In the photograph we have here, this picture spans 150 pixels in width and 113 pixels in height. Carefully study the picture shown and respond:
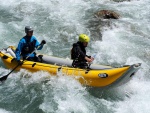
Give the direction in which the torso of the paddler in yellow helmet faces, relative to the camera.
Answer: to the viewer's right

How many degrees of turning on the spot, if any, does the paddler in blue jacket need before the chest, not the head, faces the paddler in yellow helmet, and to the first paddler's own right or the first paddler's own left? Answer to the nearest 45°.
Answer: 0° — they already face them

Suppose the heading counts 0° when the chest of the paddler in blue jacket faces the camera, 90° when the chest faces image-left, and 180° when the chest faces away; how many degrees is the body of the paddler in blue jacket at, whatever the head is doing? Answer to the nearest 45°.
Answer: approximately 315°

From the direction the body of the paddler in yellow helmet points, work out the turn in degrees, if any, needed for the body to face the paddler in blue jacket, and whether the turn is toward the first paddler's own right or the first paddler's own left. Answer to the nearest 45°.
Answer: approximately 180°

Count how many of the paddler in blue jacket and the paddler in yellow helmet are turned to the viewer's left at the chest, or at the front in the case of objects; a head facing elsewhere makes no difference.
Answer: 0
